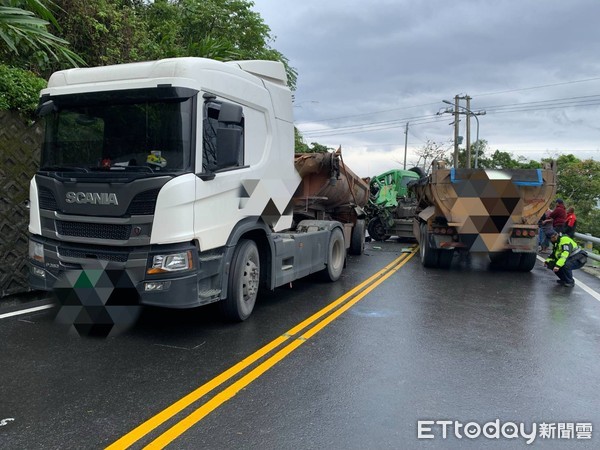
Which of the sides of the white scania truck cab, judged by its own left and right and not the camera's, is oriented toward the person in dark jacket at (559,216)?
back

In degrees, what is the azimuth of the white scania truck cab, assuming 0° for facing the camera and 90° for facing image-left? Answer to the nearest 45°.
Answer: approximately 45°

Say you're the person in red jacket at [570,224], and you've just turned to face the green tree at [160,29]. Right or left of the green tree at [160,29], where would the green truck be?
right

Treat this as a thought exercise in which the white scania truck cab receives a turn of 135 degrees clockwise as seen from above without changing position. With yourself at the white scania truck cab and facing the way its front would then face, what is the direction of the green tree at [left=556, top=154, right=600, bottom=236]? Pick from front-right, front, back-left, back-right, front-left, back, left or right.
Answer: front-right

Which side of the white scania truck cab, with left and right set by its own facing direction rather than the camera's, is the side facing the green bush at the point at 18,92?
right

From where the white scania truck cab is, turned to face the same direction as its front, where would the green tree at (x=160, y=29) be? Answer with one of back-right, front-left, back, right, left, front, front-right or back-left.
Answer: back-right

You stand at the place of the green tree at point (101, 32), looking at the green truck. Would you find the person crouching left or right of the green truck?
right

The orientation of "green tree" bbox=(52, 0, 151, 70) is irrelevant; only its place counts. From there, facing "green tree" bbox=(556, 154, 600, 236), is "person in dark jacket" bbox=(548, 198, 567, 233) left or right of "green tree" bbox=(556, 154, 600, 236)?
right
